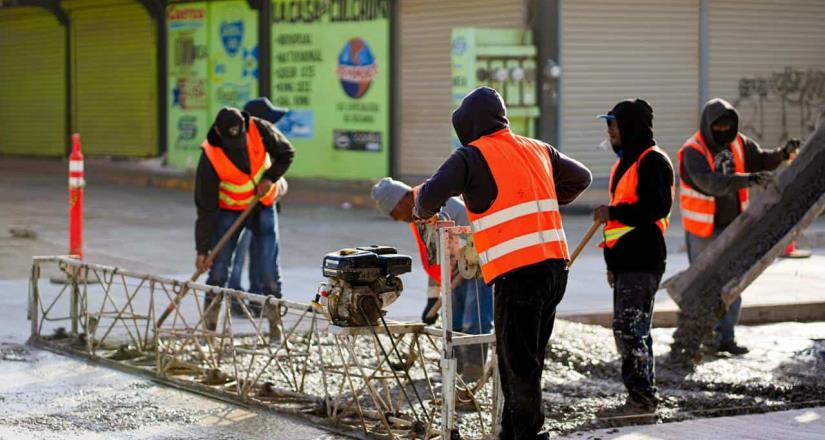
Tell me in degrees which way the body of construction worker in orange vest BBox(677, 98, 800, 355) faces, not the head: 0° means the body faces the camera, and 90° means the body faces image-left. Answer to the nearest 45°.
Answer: approximately 315°

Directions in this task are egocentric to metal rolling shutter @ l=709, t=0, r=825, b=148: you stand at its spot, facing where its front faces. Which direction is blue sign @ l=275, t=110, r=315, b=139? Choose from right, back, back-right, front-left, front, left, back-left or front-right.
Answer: right

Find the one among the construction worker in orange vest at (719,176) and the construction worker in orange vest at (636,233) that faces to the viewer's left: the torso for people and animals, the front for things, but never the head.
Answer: the construction worker in orange vest at (636,233)

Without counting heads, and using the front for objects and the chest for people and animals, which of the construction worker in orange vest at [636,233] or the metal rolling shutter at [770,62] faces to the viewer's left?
the construction worker in orange vest

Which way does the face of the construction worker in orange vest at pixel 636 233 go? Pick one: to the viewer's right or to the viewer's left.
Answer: to the viewer's left

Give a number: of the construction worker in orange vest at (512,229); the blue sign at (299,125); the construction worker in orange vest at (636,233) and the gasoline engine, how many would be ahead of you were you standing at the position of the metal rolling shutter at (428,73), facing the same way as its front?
3

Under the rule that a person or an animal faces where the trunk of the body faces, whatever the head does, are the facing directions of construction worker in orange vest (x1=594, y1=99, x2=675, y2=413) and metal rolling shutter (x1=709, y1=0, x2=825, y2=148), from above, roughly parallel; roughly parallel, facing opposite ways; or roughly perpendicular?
roughly perpendicular

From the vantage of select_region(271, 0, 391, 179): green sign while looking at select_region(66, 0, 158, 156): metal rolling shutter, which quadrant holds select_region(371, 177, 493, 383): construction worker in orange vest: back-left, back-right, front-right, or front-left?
back-left

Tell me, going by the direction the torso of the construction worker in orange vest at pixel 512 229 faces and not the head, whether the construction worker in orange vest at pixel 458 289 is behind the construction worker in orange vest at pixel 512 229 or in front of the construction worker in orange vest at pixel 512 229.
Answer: in front

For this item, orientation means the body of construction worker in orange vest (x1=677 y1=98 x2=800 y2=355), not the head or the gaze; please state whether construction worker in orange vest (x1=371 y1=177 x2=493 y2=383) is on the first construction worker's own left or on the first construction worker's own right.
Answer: on the first construction worker's own right

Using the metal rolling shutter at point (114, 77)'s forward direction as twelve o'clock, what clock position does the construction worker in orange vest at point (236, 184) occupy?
The construction worker in orange vest is roughly at 12 o'clock from the metal rolling shutter.

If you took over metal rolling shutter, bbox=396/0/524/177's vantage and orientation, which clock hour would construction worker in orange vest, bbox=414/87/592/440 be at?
The construction worker in orange vest is roughly at 12 o'clock from the metal rolling shutter.

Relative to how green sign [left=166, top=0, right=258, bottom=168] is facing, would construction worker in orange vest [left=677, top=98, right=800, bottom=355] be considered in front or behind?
in front
